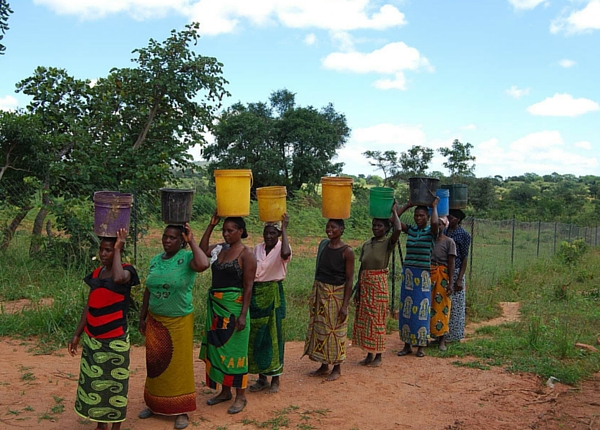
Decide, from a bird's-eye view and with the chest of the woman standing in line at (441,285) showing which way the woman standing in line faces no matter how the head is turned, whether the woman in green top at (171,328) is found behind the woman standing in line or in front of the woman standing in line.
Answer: in front

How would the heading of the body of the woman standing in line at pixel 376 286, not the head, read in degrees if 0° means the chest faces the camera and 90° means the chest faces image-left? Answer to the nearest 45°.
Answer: approximately 45°

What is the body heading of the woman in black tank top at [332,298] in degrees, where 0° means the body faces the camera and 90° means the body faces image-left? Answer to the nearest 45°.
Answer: approximately 45°

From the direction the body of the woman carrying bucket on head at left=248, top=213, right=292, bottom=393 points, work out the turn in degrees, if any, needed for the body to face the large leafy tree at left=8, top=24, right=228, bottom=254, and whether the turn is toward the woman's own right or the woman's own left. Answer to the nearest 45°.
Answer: approximately 90° to the woman's own right
